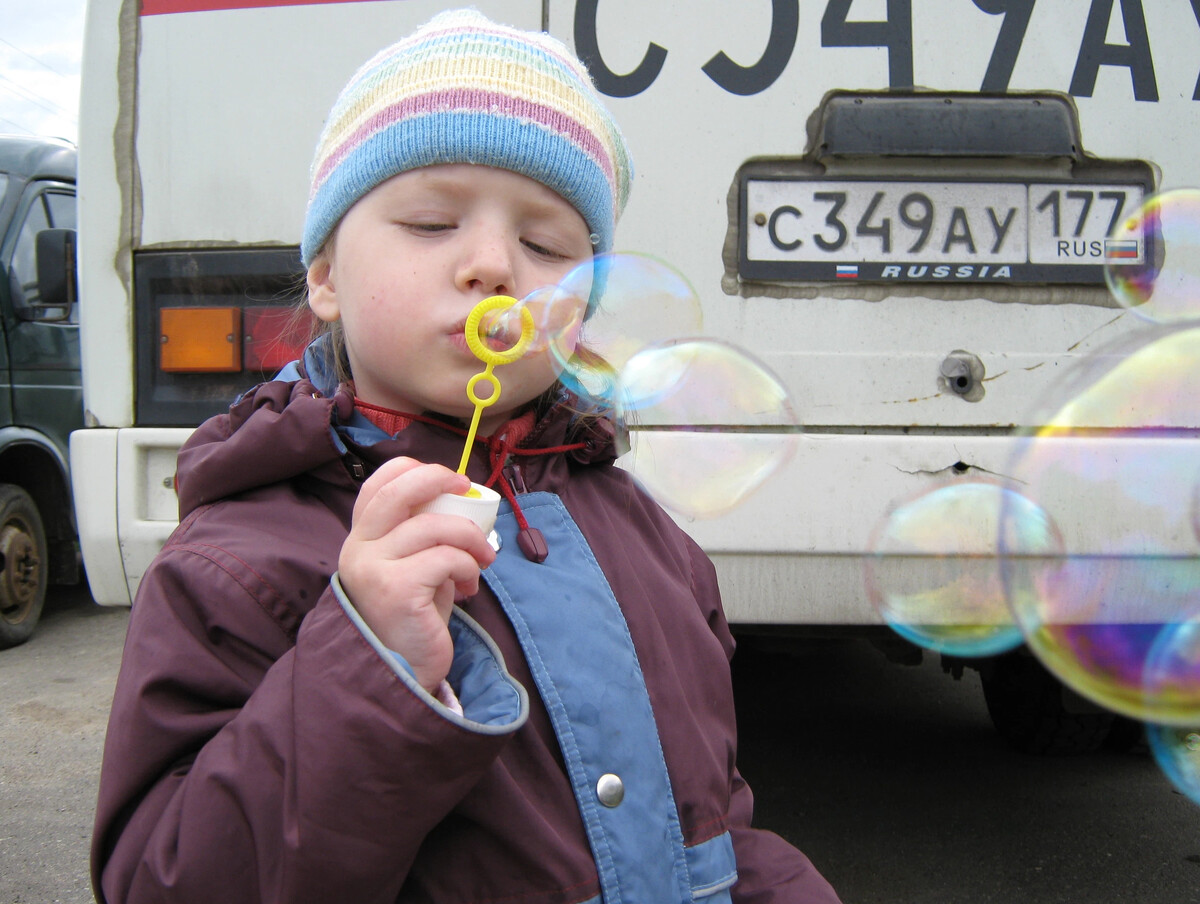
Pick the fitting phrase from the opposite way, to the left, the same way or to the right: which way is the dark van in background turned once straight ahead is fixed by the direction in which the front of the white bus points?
the opposite way

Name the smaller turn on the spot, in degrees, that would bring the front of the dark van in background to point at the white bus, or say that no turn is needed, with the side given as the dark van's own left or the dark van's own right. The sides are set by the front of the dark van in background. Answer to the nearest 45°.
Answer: approximately 45° to the dark van's own left

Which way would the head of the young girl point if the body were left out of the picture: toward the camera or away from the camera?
toward the camera

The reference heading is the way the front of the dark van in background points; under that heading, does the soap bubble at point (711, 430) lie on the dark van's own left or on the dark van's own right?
on the dark van's own left

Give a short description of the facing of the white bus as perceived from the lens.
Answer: facing away from the viewer

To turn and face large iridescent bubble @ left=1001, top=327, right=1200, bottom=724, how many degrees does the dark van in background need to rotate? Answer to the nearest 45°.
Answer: approximately 45° to its left

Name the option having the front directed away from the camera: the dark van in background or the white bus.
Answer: the white bus

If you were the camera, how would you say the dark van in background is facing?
facing the viewer and to the left of the viewer

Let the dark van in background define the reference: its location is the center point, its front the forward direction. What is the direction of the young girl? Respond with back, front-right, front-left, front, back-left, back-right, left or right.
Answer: front-left

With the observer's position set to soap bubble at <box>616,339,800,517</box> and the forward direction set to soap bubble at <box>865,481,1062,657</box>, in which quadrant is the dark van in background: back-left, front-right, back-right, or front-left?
back-left

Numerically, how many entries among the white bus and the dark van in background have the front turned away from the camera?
1
